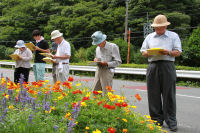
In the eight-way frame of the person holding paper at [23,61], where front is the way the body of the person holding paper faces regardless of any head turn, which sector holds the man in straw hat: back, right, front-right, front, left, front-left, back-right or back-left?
left

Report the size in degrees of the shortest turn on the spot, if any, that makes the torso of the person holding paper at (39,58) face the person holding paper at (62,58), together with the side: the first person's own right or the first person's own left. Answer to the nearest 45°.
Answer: approximately 90° to the first person's own left

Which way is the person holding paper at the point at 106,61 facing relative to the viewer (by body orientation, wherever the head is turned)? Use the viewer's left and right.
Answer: facing the viewer and to the left of the viewer

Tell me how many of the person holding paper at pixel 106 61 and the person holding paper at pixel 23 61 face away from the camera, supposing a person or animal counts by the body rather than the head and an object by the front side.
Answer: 0

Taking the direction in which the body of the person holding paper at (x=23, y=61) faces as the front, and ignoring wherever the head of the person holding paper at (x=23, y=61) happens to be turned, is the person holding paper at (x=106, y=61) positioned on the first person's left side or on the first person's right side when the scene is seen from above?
on the first person's left side

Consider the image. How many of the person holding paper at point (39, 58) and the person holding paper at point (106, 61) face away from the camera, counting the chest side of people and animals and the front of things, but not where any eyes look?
0

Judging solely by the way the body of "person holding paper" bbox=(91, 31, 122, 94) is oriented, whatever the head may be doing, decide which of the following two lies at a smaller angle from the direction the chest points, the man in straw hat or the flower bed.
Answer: the flower bed
